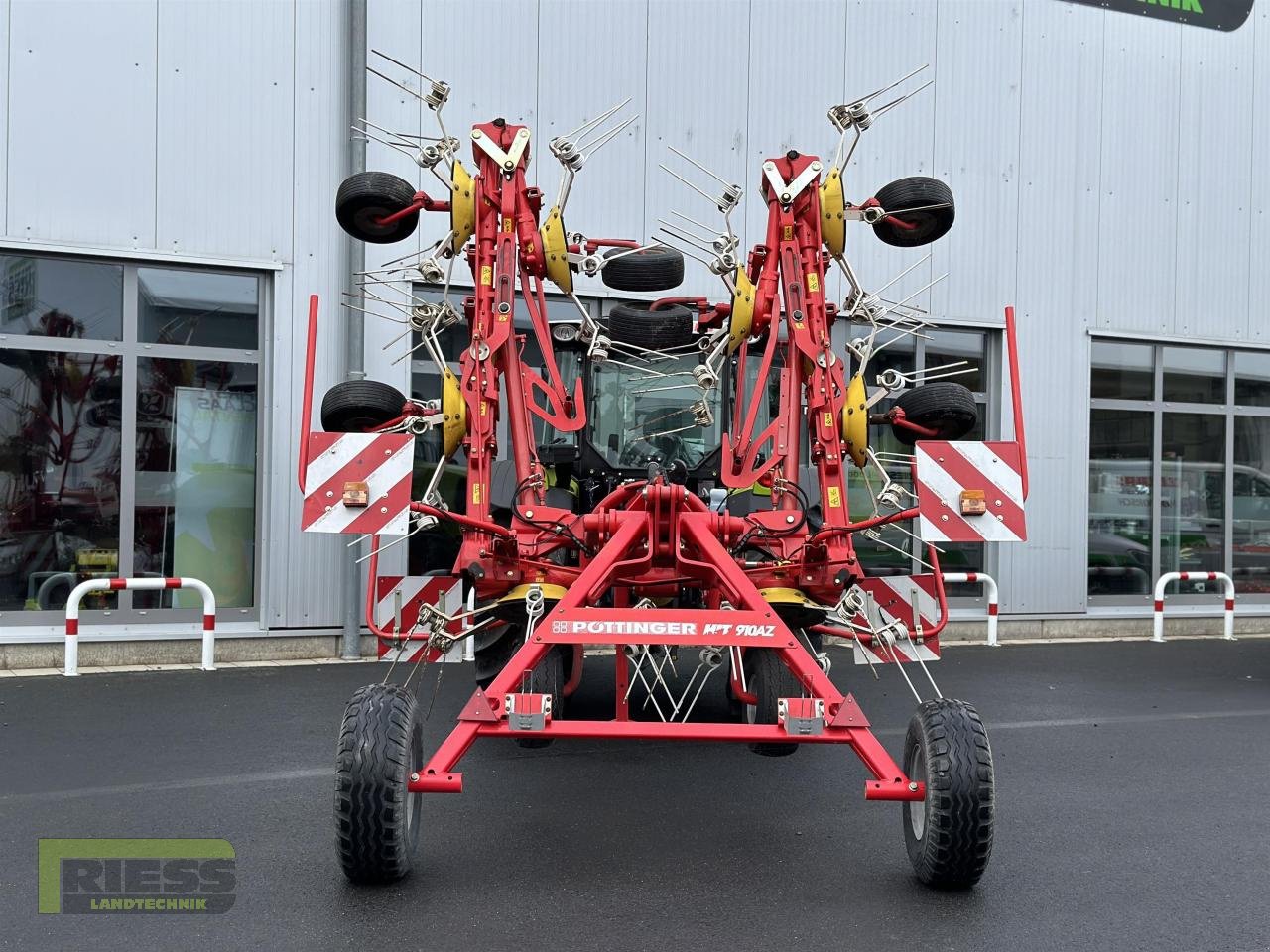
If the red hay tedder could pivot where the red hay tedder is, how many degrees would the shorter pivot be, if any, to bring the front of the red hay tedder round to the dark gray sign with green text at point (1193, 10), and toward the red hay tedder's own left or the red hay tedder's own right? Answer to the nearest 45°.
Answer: approximately 45° to the red hay tedder's own right

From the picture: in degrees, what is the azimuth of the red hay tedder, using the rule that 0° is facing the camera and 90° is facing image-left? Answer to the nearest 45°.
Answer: approximately 180°
